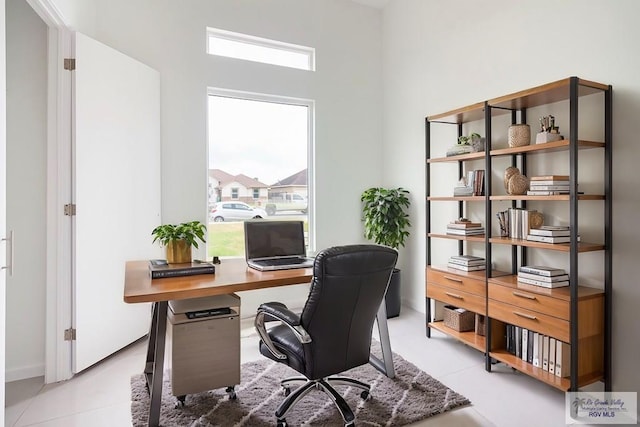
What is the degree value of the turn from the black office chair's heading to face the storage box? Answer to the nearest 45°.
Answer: approximately 90° to its right

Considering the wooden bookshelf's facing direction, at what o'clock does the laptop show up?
The laptop is roughly at 1 o'clock from the wooden bookshelf.

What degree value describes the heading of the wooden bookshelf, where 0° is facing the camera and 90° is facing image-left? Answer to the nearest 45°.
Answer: approximately 45°

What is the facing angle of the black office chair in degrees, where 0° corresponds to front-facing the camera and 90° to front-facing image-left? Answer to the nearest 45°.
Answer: approximately 135°

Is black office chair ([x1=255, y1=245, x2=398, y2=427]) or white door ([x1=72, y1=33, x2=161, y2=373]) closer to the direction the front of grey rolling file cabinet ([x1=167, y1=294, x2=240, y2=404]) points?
the black office chair

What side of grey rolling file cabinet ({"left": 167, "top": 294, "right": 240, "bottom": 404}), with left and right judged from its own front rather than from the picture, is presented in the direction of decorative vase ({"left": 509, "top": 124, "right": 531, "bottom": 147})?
left
